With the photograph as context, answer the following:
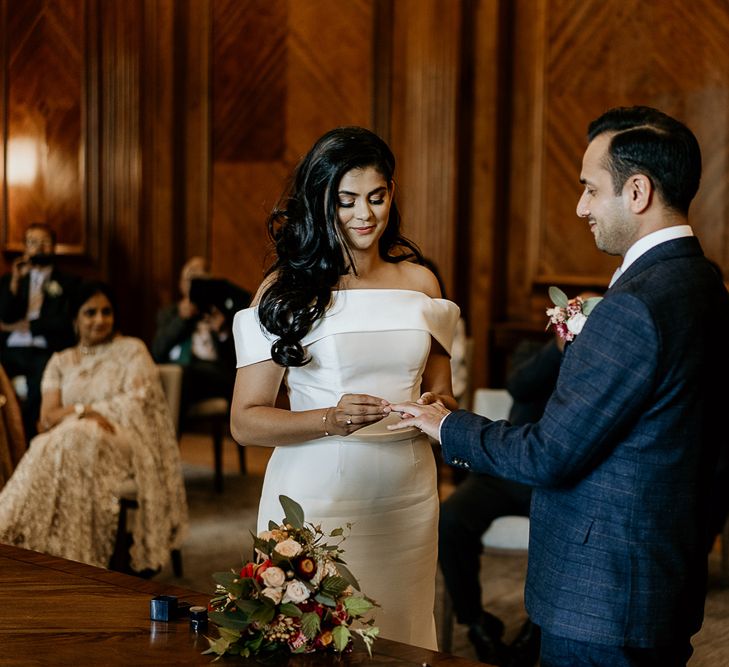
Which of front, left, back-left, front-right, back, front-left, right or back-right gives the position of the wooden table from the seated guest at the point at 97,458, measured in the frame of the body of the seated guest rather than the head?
front-left

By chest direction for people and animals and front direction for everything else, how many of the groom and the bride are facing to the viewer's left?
1

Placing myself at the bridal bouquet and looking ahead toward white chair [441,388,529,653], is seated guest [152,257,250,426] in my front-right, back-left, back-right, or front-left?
front-left

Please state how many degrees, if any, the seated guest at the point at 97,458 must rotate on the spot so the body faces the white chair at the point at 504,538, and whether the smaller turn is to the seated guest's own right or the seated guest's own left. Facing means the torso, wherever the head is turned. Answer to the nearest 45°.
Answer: approximately 90° to the seated guest's own left

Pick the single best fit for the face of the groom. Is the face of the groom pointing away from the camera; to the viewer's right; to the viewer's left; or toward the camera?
to the viewer's left

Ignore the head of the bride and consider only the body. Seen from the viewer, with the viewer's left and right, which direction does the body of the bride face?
facing the viewer and to the right of the viewer

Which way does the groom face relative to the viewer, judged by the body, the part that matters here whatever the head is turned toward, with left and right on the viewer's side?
facing to the left of the viewer

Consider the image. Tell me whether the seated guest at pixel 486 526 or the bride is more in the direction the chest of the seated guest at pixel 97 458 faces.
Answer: the bride

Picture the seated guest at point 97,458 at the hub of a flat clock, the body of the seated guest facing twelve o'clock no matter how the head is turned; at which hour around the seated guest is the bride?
The bride is roughly at 10 o'clock from the seated guest.

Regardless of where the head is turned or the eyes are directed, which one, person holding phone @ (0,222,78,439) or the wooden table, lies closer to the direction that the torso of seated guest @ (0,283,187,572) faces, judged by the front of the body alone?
the wooden table

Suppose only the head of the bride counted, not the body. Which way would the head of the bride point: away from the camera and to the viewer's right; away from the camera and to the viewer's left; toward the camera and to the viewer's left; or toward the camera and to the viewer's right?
toward the camera and to the viewer's right

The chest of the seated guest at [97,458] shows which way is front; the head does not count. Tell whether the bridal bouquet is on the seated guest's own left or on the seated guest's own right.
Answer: on the seated guest's own left
